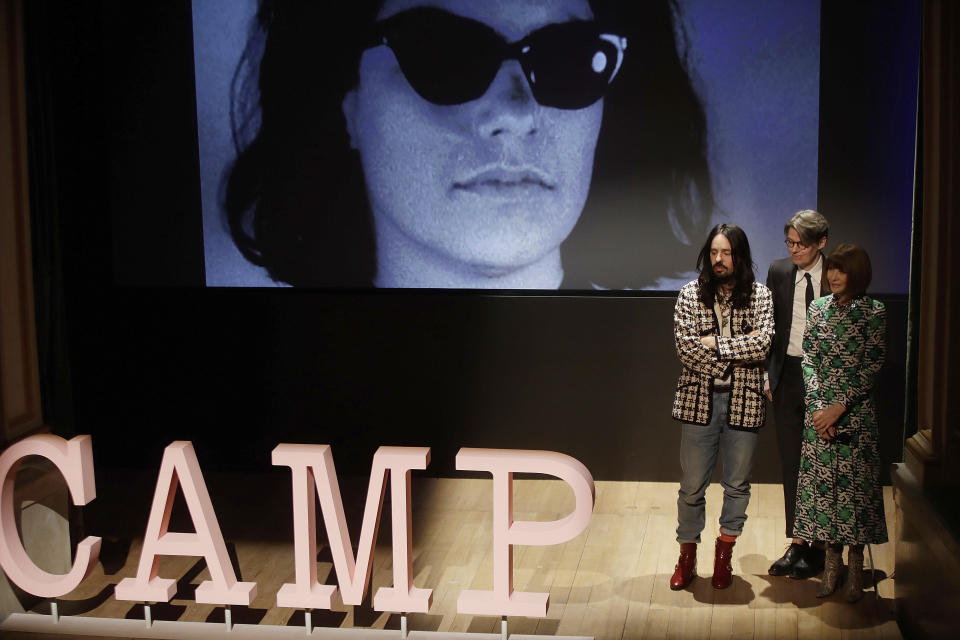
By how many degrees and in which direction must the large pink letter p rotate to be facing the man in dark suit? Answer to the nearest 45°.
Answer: approximately 135° to its left

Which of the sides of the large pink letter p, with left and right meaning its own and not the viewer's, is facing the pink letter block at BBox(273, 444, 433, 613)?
right

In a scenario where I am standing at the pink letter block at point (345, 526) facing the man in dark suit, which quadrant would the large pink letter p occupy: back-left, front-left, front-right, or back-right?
front-right

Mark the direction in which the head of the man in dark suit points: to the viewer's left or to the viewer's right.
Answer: to the viewer's left

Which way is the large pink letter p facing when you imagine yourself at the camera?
facing the viewer

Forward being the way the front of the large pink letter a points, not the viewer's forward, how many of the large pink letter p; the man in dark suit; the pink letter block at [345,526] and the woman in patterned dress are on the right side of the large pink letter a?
0

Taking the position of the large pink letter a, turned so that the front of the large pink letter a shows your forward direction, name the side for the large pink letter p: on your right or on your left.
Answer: on your left

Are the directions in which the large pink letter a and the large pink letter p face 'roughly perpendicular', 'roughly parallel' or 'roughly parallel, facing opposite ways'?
roughly parallel

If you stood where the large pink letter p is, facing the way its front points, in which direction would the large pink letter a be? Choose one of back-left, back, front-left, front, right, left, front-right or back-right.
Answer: right

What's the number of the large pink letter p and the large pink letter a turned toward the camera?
2

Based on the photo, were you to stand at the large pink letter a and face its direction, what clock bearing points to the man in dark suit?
The man in dark suit is roughly at 9 o'clock from the large pink letter a.

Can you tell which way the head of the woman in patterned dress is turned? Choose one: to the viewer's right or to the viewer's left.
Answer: to the viewer's left

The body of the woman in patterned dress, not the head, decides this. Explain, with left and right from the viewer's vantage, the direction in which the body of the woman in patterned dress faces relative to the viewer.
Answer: facing the viewer and to the left of the viewer
